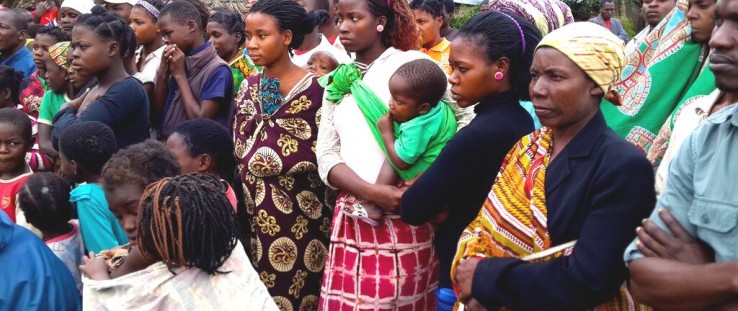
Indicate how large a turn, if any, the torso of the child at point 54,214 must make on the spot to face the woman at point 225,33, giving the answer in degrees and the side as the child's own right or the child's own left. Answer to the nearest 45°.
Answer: approximately 90° to the child's own right

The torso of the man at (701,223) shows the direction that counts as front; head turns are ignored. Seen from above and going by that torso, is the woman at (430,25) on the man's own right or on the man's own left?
on the man's own right

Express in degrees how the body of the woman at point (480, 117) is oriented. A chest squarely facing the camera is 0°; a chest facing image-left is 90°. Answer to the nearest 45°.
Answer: approximately 90°

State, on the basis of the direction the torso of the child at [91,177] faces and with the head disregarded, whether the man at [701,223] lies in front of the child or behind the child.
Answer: behind

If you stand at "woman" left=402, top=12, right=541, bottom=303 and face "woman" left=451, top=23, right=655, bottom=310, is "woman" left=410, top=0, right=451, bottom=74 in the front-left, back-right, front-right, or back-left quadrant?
back-left

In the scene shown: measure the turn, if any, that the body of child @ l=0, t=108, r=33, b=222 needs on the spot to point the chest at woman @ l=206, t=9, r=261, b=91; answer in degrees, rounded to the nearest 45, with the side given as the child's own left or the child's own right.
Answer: approximately 180°

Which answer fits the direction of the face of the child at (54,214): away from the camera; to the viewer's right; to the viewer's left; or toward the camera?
away from the camera

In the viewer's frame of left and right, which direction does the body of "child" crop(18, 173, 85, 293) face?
facing away from the viewer and to the left of the viewer

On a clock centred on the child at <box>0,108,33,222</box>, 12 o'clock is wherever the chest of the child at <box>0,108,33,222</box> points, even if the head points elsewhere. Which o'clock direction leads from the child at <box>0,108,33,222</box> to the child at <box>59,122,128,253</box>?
the child at <box>59,122,128,253</box> is roughly at 10 o'clock from the child at <box>0,108,33,222</box>.
